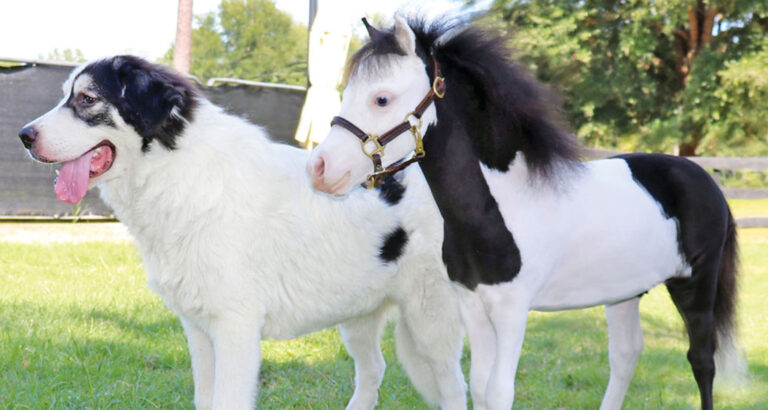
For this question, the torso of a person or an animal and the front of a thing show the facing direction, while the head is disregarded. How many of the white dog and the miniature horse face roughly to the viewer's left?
2

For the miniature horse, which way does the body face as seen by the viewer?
to the viewer's left

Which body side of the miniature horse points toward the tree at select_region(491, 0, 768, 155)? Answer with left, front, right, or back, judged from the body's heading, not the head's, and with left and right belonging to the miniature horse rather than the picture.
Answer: right

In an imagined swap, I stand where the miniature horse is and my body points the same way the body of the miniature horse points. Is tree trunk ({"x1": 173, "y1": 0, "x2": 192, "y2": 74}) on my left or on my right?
on my right

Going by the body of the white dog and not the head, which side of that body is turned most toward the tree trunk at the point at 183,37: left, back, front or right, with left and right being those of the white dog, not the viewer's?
right

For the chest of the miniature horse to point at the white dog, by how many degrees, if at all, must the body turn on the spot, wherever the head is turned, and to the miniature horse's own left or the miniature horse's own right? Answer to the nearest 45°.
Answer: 0° — it already faces it

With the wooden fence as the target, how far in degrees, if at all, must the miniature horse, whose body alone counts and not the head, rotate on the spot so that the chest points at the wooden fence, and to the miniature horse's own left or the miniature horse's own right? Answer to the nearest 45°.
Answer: approximately 90° to the miniature horse's own right

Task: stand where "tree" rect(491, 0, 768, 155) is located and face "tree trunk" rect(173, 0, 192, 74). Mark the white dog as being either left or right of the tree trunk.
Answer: left

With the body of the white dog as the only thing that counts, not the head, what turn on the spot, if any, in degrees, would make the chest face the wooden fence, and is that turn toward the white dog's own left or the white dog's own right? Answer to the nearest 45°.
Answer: approximately 135° to the white dog's own right

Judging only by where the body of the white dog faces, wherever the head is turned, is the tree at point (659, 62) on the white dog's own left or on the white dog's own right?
on the white dog's own right

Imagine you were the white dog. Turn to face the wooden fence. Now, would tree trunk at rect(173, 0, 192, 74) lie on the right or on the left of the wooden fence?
left

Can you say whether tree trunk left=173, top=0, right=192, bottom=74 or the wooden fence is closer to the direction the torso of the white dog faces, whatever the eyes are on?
the tree trunk

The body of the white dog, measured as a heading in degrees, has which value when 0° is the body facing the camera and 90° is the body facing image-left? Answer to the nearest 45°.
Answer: approximately 90°
